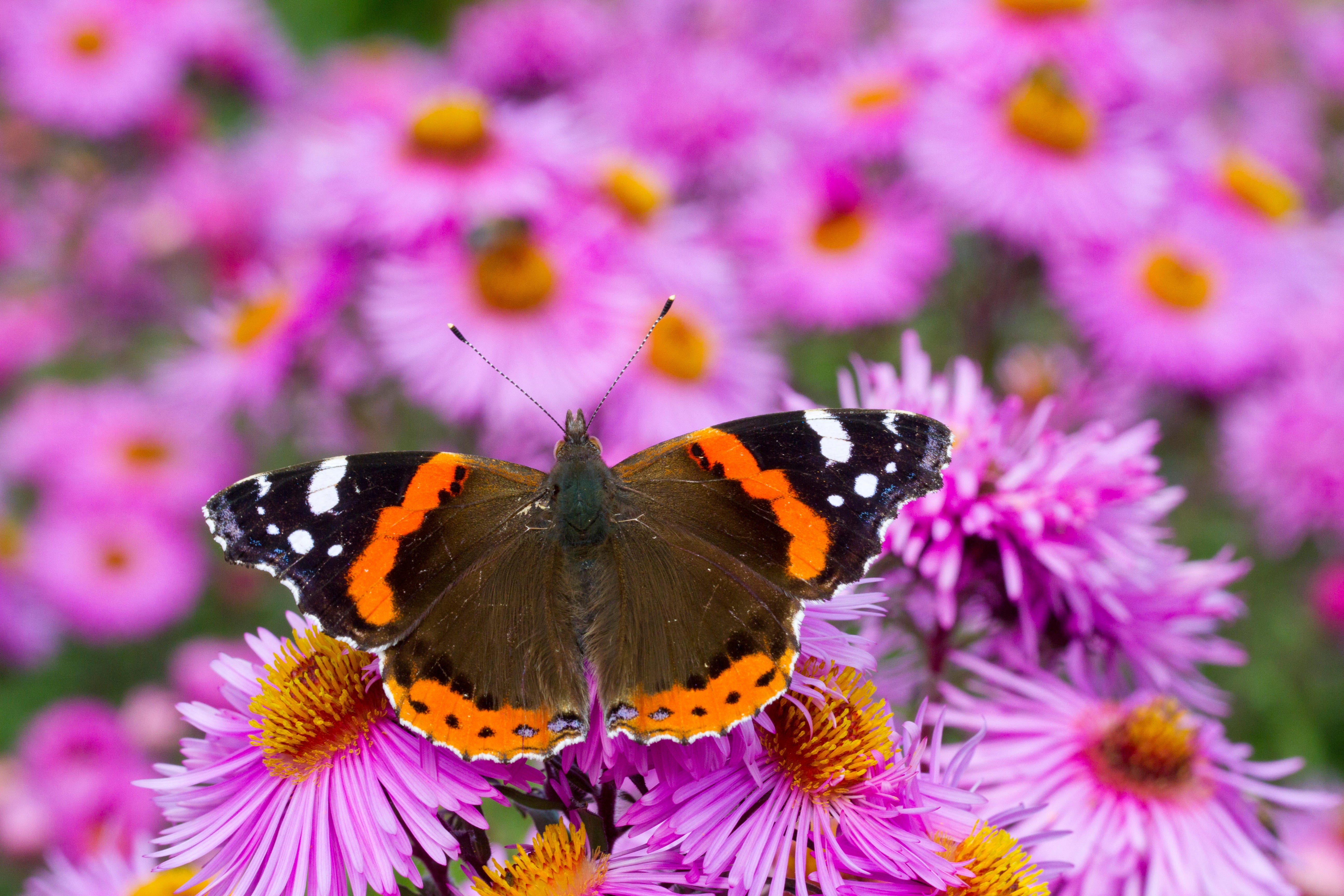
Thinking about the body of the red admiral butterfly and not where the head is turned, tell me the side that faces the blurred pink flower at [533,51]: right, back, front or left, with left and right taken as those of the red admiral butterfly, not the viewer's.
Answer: front

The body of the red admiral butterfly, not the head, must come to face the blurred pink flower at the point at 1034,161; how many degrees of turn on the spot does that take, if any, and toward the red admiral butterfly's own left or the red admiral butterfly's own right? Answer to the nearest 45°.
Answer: approximately 45° to the red admiral butterfly's own right

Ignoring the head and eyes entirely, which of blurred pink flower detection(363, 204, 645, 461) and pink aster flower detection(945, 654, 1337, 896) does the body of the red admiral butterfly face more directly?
the blurred pink flower

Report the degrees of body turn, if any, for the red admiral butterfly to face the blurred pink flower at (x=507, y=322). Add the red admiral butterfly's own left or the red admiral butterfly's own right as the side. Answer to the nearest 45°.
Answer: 0° — it already faces it

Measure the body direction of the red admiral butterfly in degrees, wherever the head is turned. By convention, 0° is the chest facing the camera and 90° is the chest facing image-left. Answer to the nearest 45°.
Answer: approximately 180°

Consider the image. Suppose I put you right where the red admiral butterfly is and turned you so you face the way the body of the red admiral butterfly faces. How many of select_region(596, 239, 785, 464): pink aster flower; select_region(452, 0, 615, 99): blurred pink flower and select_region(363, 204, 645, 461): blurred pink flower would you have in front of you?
3

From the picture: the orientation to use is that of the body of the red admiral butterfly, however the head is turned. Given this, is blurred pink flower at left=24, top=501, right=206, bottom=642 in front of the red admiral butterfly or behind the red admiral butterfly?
in front

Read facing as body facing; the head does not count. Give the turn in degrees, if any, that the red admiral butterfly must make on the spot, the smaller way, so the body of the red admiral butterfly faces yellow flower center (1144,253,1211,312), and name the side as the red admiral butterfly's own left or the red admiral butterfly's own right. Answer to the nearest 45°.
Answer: approximately 45° to the red admiral butterfly's own right
